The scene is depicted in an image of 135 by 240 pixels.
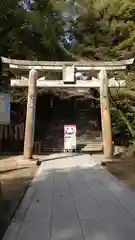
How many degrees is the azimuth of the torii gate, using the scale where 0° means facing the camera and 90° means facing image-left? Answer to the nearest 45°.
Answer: approximately 0°

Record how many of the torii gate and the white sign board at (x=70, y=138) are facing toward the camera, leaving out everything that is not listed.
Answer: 2
